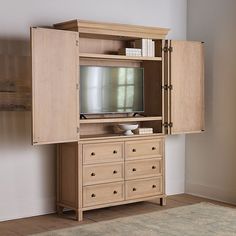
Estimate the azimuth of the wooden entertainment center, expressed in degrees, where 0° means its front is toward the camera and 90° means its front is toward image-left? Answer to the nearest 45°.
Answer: approximately 315°
